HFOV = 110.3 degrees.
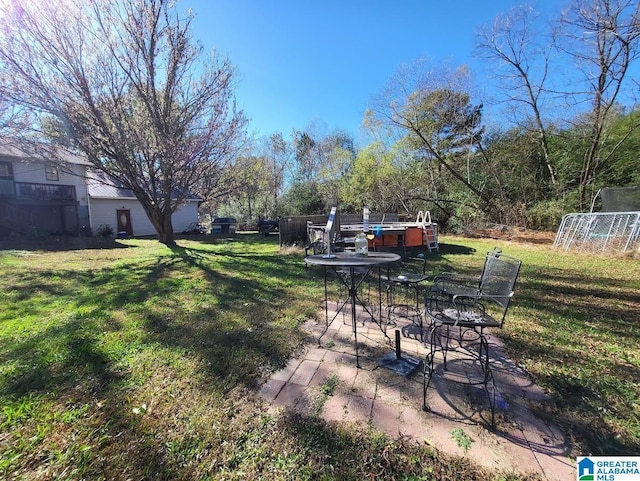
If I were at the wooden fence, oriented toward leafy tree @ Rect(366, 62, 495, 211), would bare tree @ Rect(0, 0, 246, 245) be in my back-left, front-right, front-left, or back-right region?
back-left

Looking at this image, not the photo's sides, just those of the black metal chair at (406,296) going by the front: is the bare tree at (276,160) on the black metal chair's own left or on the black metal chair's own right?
on the black metal chair's own right

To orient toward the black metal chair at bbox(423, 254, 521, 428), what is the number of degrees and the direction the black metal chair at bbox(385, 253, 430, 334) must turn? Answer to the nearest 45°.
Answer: approximately 90° to its left

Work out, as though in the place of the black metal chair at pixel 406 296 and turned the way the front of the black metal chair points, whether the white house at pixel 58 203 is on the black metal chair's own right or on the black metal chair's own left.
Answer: on the black metal chair's own right

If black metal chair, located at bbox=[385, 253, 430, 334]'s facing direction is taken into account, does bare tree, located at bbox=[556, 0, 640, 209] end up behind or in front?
behind

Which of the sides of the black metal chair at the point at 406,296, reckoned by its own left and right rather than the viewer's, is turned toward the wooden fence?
right
